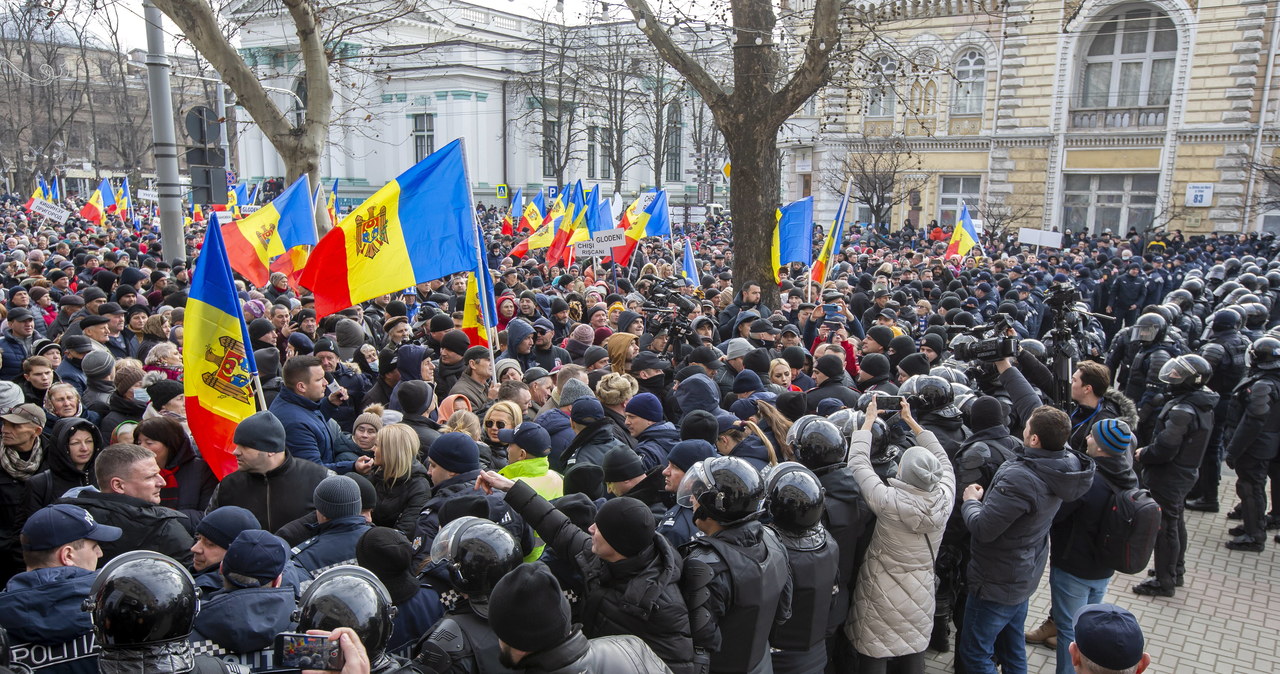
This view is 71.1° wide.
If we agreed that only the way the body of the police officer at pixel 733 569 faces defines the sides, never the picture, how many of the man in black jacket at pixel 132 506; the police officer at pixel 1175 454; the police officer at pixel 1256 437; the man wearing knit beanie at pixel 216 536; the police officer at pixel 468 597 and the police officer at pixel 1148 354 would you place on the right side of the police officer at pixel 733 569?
3

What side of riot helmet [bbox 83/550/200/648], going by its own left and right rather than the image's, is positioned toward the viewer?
back

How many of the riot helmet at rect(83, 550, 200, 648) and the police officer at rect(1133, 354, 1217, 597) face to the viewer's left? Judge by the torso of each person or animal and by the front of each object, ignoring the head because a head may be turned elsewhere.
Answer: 1

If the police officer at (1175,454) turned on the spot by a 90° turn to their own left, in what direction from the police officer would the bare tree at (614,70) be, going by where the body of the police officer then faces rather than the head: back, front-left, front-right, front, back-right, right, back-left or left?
back-right

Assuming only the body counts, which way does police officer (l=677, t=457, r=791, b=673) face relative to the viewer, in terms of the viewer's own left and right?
facing away from the viewer and to the left of the viewer

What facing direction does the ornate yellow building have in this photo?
toward the camera

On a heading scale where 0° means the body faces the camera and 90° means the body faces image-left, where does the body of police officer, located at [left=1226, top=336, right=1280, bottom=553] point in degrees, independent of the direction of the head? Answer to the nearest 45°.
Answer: approximately 90°

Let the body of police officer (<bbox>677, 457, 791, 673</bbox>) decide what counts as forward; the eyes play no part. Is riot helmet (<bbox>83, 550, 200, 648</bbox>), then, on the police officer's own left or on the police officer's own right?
on the police officer's own left

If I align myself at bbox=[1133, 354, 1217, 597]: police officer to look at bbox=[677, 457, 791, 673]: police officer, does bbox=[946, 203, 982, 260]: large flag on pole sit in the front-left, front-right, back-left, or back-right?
back-right
